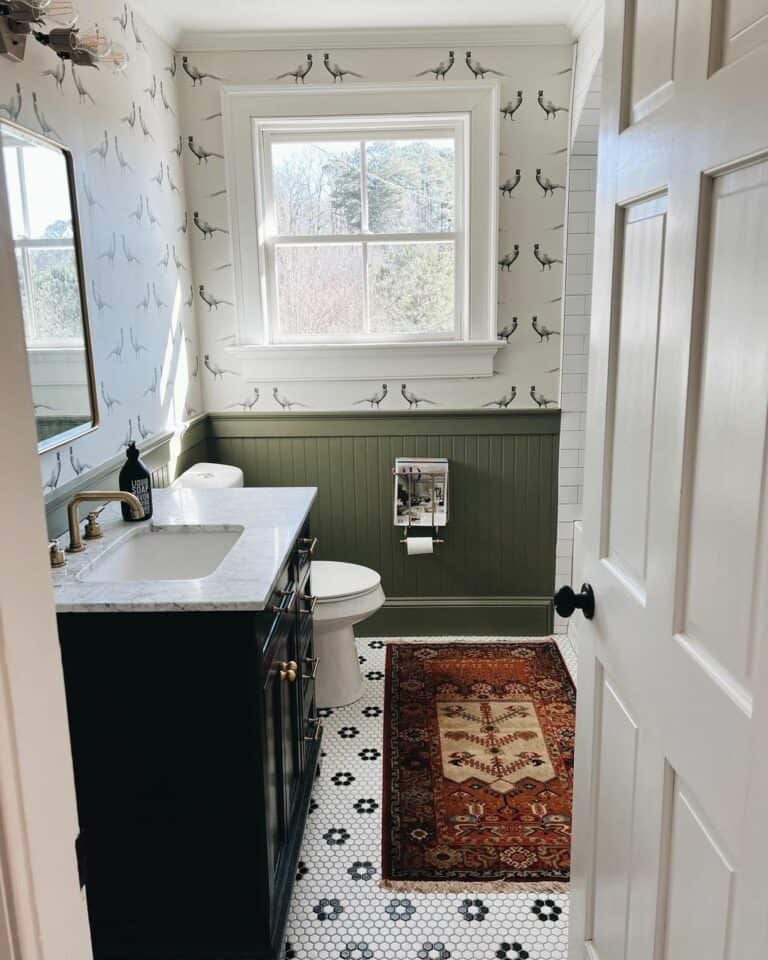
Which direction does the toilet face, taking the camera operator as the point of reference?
facing to the right of the viewer

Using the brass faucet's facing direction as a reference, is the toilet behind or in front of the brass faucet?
in front

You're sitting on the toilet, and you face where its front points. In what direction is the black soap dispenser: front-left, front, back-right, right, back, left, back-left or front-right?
back-right

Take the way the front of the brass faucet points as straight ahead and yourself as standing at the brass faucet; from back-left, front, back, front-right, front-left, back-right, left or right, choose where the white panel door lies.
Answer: front-right

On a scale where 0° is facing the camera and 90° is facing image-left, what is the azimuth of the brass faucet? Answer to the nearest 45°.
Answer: approximately 270°

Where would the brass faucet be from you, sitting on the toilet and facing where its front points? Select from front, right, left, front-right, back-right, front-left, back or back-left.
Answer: back-right

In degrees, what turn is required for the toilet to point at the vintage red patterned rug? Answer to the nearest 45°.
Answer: approximately 45° to its right

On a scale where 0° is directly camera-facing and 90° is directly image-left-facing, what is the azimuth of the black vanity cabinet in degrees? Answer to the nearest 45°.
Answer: approximately 270°

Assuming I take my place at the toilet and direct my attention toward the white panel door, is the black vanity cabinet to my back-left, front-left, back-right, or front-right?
front-right

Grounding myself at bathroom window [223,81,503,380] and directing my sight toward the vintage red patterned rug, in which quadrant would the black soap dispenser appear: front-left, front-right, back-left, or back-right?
front-right
